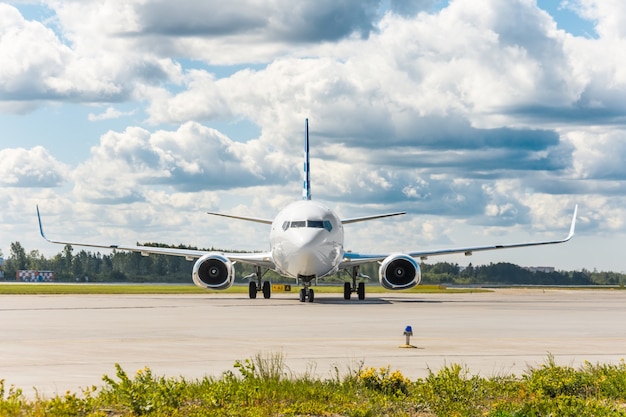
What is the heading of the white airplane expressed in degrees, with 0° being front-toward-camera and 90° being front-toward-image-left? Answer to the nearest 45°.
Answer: approximately 0°
